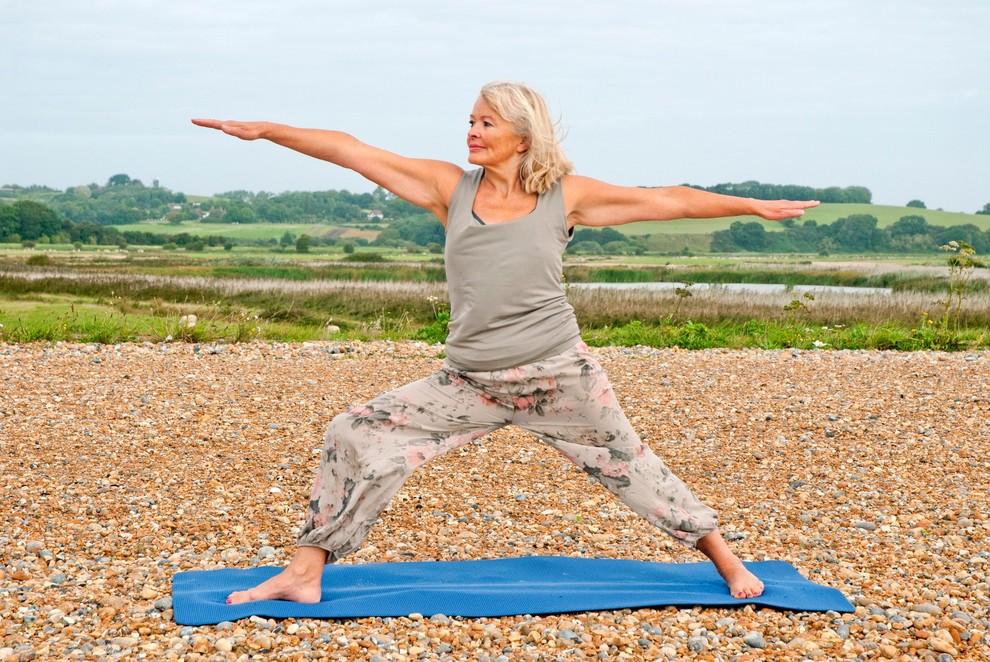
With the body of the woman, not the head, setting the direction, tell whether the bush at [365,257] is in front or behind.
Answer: behind

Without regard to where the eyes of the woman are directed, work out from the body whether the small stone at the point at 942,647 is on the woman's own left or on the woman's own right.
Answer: on the woman's own left

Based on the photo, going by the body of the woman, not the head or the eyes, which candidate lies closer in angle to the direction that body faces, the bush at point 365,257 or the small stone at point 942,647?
the small stone

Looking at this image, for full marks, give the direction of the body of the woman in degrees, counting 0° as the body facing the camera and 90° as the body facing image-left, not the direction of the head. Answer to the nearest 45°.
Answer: approximately 0°

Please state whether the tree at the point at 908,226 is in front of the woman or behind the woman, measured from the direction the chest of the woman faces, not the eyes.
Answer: behind
